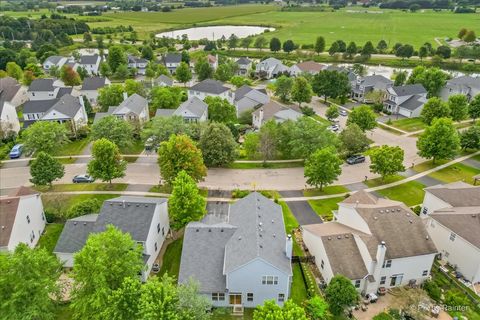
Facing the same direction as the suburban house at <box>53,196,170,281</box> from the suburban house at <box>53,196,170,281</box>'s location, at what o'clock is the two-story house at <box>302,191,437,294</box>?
The two-story house is roughly at 4 o'clock from the suburban house.

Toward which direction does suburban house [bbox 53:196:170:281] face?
away from the camera

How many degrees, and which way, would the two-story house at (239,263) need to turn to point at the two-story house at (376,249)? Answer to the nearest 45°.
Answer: approximately 90° to its right

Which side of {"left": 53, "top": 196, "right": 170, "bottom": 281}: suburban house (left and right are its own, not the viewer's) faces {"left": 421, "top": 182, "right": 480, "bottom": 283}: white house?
right

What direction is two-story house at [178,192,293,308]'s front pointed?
away from the camera

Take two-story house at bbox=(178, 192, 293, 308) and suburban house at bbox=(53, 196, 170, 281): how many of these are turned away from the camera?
2

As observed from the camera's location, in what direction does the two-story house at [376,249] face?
facing away from the viewer and to the left of the viewer

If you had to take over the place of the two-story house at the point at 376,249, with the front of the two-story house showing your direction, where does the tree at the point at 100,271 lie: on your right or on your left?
on your left
